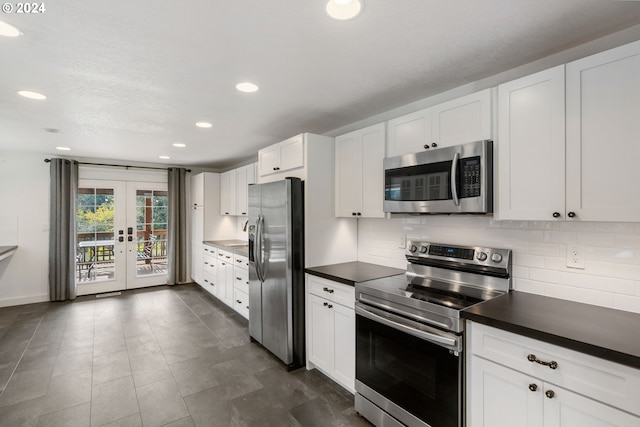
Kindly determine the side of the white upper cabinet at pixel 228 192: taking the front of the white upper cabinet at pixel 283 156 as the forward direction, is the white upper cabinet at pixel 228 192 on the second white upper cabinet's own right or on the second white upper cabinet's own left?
on the second white upper cabinet's own right

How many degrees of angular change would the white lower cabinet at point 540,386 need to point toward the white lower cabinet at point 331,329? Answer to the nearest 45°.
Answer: approximately 45° to its right

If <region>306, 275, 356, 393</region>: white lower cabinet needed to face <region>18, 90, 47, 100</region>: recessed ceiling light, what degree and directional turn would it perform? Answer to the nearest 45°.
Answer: approximately 45° to its right

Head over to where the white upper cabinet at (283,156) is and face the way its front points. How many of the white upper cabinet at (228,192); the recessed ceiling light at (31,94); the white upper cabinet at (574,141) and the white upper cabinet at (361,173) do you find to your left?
2

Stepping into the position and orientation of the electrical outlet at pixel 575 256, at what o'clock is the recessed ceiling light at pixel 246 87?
The recessed ceiling light is roughly at 2 o'clock from the electrical outlet.

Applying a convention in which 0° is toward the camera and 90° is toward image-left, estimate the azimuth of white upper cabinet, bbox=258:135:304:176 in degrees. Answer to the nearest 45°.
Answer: approximately 45°
